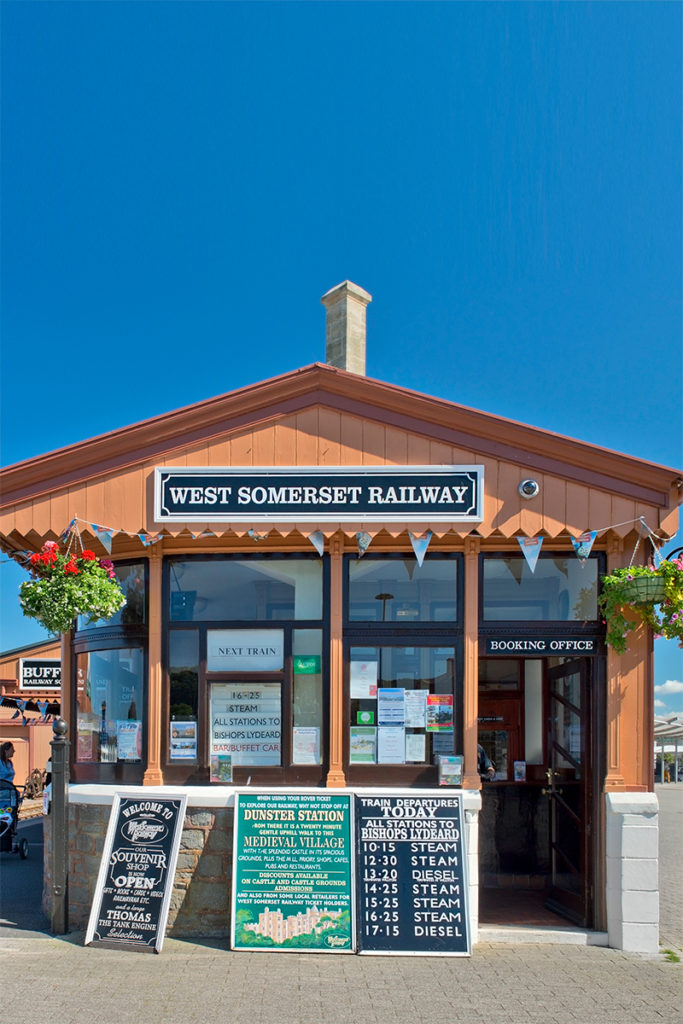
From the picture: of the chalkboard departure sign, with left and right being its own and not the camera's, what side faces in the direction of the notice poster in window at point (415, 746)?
back

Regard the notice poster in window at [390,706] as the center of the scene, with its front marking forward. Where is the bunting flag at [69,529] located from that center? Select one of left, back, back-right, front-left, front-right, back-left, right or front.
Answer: right

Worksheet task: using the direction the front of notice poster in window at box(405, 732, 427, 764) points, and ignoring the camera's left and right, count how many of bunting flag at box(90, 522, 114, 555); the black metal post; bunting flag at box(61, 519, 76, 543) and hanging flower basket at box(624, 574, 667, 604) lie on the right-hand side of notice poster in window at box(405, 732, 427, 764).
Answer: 3

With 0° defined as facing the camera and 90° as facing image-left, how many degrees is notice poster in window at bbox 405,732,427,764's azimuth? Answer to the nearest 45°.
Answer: approximately 0°

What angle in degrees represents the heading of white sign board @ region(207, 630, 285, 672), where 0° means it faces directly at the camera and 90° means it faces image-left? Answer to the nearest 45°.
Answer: approximately 0°
